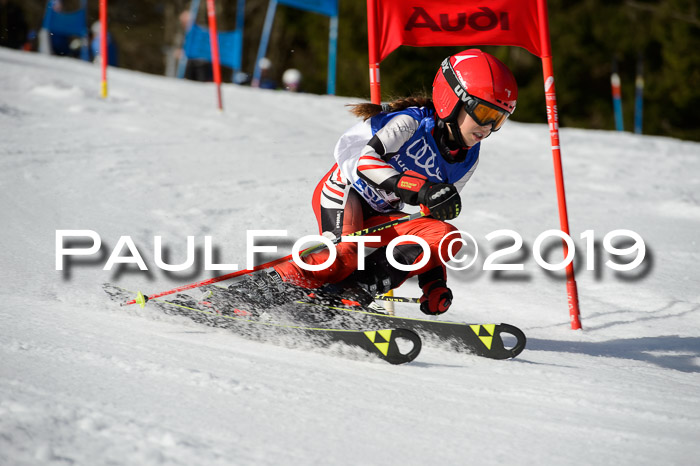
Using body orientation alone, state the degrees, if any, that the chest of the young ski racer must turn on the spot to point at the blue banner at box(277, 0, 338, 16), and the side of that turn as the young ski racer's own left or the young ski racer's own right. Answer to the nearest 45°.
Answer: approximately 135° to the young ski racer's own left

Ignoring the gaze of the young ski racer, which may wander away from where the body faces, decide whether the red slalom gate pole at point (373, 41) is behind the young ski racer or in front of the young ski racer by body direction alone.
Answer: behind

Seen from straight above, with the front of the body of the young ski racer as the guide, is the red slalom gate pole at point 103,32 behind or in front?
behind

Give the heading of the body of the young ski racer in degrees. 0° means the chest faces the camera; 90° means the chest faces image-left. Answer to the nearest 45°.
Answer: approximately 315°
